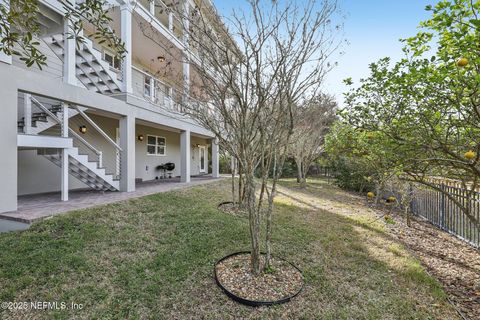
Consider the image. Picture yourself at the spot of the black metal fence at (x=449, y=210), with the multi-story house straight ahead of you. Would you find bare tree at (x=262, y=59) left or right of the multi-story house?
left

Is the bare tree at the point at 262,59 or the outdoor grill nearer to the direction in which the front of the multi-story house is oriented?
the bare tree

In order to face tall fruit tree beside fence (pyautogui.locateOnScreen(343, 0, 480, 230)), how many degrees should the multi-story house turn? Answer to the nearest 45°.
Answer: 0° — it already faces it

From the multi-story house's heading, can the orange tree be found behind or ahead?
ahead

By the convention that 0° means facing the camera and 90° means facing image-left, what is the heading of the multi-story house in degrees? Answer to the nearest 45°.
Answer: approximately 315°
